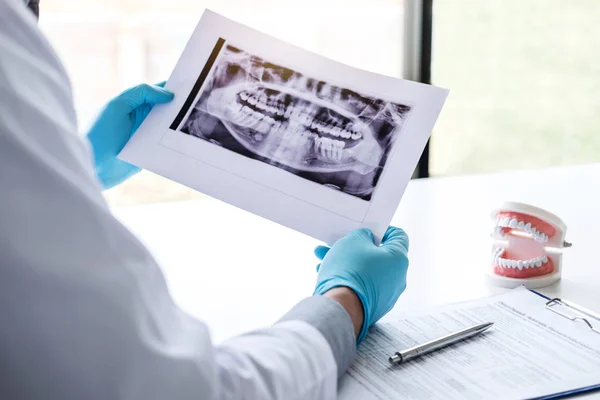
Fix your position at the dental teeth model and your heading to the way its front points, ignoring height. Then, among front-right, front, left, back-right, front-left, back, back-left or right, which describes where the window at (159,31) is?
right

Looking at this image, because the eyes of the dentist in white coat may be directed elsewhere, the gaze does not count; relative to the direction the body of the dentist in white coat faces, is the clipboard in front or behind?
in front

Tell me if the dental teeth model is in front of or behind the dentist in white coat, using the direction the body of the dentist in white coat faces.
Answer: in front

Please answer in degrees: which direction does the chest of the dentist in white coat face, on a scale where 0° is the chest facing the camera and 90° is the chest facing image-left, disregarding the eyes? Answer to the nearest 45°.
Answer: approximately 225°

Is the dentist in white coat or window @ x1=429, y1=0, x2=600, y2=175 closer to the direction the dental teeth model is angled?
the dentist in white coat

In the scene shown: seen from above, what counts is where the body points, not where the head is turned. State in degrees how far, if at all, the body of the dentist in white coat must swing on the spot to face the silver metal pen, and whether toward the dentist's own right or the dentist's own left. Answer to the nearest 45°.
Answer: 0° — they already face it
